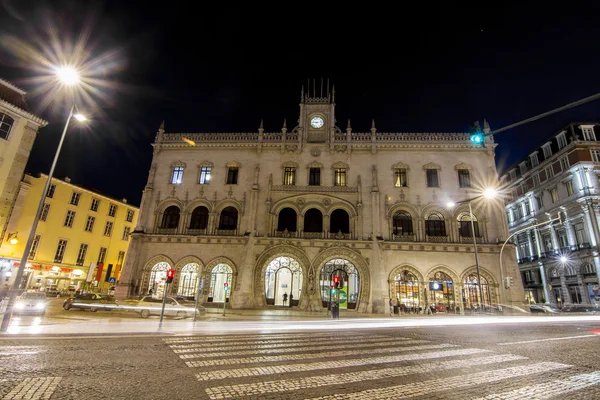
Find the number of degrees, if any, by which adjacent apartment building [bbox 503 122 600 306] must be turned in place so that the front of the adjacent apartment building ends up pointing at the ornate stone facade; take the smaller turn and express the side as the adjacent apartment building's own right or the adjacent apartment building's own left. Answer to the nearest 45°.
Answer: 0° — it already faces it

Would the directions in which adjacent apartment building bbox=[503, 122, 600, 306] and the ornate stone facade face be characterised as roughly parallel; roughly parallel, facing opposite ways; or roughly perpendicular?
roughly perpendicular

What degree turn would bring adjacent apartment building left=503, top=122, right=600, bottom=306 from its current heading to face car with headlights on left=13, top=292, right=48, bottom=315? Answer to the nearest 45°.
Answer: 0° — it already faces it

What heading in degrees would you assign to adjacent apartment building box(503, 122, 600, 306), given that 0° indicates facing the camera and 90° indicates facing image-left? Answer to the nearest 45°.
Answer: approximately 45°

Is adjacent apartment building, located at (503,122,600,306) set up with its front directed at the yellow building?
yes

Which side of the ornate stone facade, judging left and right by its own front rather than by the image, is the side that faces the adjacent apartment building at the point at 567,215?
left

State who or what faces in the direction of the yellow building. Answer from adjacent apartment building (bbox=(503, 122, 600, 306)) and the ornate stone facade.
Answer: the adjacent apartment building

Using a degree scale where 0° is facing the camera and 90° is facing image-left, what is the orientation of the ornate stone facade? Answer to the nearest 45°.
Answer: approximately 0°

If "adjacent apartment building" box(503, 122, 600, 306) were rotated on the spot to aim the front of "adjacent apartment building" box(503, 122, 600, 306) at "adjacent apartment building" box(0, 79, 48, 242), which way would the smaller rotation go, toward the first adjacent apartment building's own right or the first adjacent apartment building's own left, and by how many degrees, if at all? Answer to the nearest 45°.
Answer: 0° — it already faces it

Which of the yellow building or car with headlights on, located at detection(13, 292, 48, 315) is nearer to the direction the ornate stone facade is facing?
the car with headlights on
